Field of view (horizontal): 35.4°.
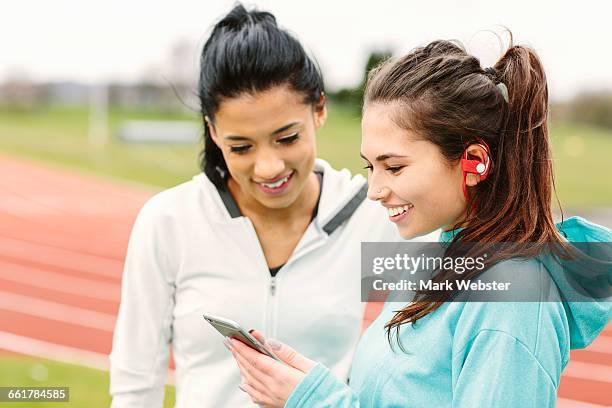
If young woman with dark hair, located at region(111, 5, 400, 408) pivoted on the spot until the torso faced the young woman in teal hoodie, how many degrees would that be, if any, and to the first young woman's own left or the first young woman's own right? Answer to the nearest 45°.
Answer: approximately 45° to the first young woman's own left

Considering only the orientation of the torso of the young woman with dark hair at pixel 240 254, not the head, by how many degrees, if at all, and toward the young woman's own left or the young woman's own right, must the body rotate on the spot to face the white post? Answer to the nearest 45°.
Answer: approximately 180°

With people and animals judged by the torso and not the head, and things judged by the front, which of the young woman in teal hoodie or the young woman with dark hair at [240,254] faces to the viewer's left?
the young woman in teal hoodie

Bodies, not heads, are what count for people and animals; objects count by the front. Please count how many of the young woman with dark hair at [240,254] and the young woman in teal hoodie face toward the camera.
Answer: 1

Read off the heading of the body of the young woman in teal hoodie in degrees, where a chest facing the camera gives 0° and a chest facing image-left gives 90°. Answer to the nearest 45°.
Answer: approximately 90°

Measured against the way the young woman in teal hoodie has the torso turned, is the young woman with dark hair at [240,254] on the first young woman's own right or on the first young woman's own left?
on the first young woman's own right

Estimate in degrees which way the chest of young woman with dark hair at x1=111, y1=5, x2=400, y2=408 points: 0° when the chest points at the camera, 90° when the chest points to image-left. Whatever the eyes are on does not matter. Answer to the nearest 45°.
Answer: approximately 0°

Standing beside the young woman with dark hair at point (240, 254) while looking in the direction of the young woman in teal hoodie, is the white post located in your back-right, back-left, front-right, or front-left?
back-left

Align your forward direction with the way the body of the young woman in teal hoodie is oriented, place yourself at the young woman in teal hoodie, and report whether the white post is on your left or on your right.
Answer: on your right

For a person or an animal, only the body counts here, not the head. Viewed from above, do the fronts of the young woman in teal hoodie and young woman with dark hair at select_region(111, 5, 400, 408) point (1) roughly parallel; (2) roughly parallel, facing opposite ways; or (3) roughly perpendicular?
roughly perpendicular
